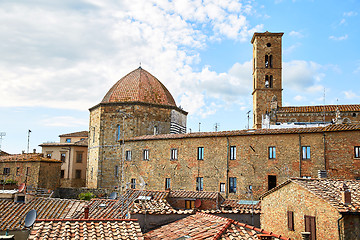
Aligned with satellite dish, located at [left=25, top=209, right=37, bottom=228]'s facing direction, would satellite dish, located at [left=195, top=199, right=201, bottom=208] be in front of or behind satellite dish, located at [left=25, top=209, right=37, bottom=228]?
behind

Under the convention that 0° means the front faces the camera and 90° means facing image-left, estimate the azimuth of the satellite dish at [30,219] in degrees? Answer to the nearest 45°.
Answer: approximately 45°
